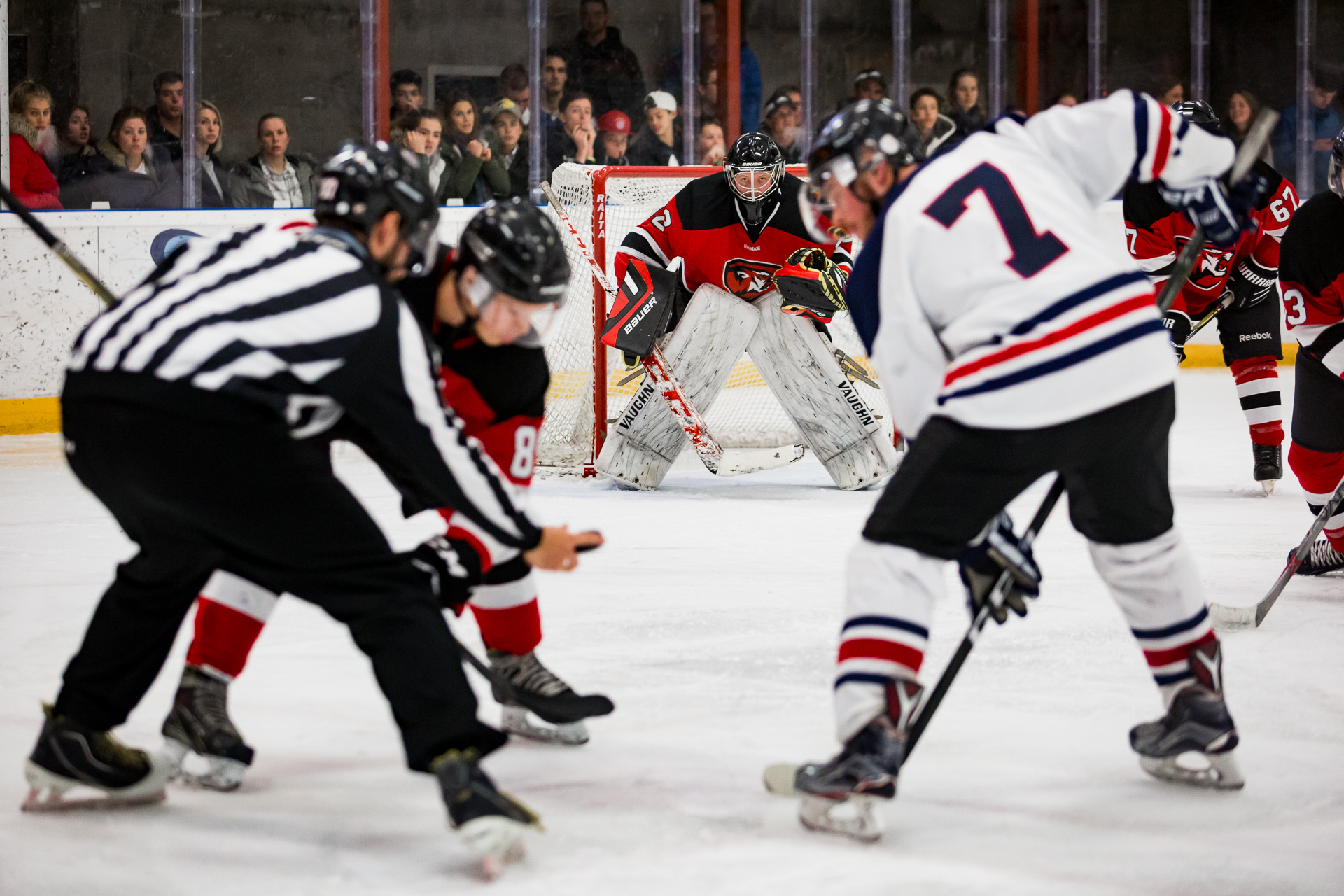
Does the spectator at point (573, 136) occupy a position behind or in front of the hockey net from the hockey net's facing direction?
behind

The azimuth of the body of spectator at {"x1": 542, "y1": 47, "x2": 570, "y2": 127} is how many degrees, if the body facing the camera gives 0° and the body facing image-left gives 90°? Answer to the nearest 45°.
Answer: approximately 0°

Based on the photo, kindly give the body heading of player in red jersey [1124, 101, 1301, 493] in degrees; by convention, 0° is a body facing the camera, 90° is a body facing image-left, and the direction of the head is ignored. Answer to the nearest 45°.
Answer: approximately 0°

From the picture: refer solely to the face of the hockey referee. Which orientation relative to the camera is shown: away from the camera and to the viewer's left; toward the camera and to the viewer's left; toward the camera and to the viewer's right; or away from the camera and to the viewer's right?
away from the camera and to the viewer's right

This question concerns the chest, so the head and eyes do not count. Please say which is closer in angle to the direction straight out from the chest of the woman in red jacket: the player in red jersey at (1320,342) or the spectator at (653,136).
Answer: the player in red jersey
